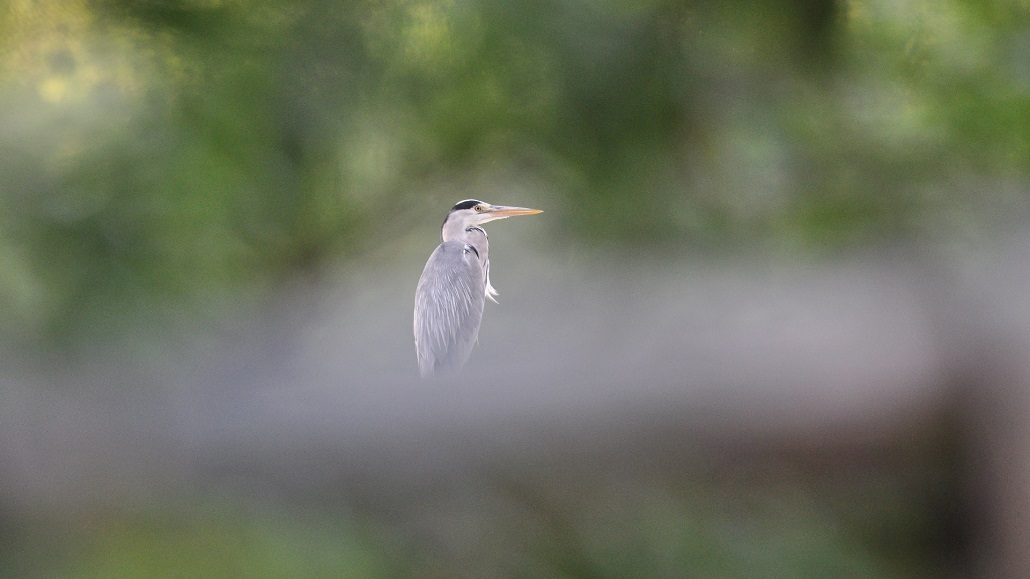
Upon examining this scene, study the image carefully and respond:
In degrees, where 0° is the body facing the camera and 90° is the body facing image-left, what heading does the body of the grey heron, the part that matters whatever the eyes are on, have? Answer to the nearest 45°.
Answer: approximately 270°
